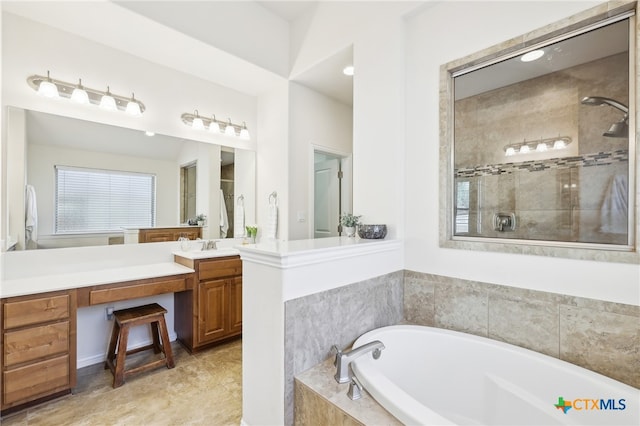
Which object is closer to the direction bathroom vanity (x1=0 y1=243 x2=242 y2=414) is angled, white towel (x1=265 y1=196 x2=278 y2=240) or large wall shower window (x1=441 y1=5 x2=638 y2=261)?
the large wall shower window

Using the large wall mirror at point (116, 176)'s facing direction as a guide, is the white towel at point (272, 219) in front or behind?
in front

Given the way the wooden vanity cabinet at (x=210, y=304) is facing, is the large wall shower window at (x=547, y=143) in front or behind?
in front

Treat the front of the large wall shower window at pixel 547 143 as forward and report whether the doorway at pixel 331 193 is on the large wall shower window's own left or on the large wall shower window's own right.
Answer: on the large wall shower window's own right

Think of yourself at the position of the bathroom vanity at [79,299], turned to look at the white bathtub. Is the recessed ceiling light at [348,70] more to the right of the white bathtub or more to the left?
left

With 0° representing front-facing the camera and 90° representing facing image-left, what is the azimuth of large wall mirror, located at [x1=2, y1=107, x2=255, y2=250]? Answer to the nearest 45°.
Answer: approximately 315°

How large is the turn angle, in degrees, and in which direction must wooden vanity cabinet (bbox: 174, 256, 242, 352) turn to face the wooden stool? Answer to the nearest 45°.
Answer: approximately 135° to its right

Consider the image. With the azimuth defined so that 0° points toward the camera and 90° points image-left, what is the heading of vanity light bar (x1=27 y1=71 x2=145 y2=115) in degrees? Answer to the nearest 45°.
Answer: approximately 315°
